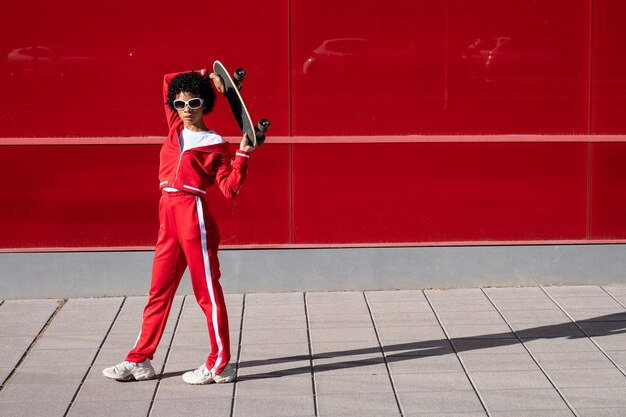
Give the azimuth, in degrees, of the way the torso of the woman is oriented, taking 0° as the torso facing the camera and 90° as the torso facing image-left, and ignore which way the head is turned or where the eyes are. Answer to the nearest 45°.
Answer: approximately 45°

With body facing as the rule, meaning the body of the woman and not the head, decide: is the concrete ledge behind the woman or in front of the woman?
behind
